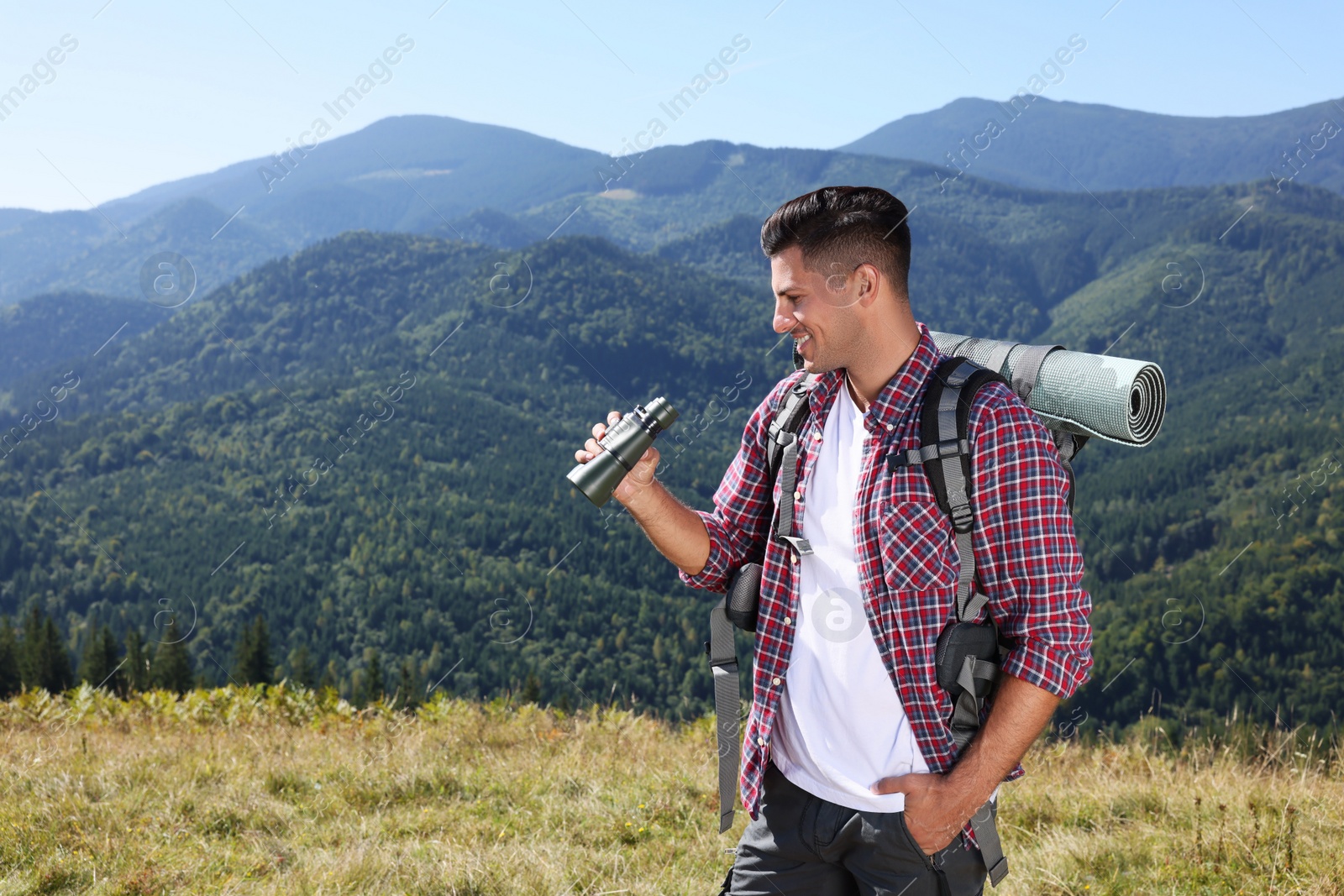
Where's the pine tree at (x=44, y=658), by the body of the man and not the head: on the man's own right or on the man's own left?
on the man's own right

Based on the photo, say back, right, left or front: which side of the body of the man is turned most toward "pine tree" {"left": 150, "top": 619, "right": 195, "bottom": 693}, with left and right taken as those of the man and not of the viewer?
right

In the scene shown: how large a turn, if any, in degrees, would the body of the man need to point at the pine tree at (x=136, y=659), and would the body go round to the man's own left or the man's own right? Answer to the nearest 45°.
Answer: approximately 90° to the man's own right

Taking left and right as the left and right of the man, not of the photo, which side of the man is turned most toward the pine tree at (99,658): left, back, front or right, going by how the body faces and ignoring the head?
right

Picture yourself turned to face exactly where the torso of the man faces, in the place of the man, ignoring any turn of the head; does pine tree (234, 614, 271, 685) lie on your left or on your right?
on your right

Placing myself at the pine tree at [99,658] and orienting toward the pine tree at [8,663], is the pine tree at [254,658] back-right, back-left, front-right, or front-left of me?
back-left

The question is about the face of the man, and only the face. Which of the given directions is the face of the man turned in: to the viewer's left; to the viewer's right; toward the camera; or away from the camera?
to the viewer's left
